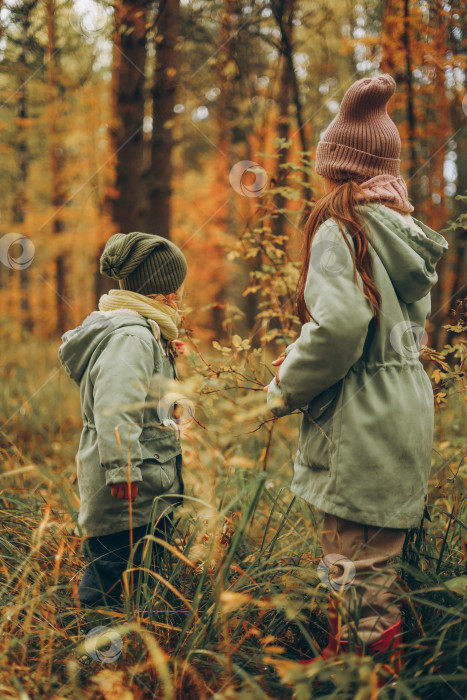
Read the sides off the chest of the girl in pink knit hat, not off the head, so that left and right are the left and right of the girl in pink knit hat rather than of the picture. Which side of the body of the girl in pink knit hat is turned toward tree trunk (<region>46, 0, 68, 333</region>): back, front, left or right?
front

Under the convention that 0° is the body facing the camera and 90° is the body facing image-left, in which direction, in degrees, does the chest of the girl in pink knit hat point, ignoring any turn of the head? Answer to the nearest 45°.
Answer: approximately 135°

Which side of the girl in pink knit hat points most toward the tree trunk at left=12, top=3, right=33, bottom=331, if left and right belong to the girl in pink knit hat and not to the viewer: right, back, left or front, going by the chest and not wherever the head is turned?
front

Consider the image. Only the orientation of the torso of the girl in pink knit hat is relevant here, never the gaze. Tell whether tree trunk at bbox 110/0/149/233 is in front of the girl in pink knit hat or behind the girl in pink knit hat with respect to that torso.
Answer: in front
